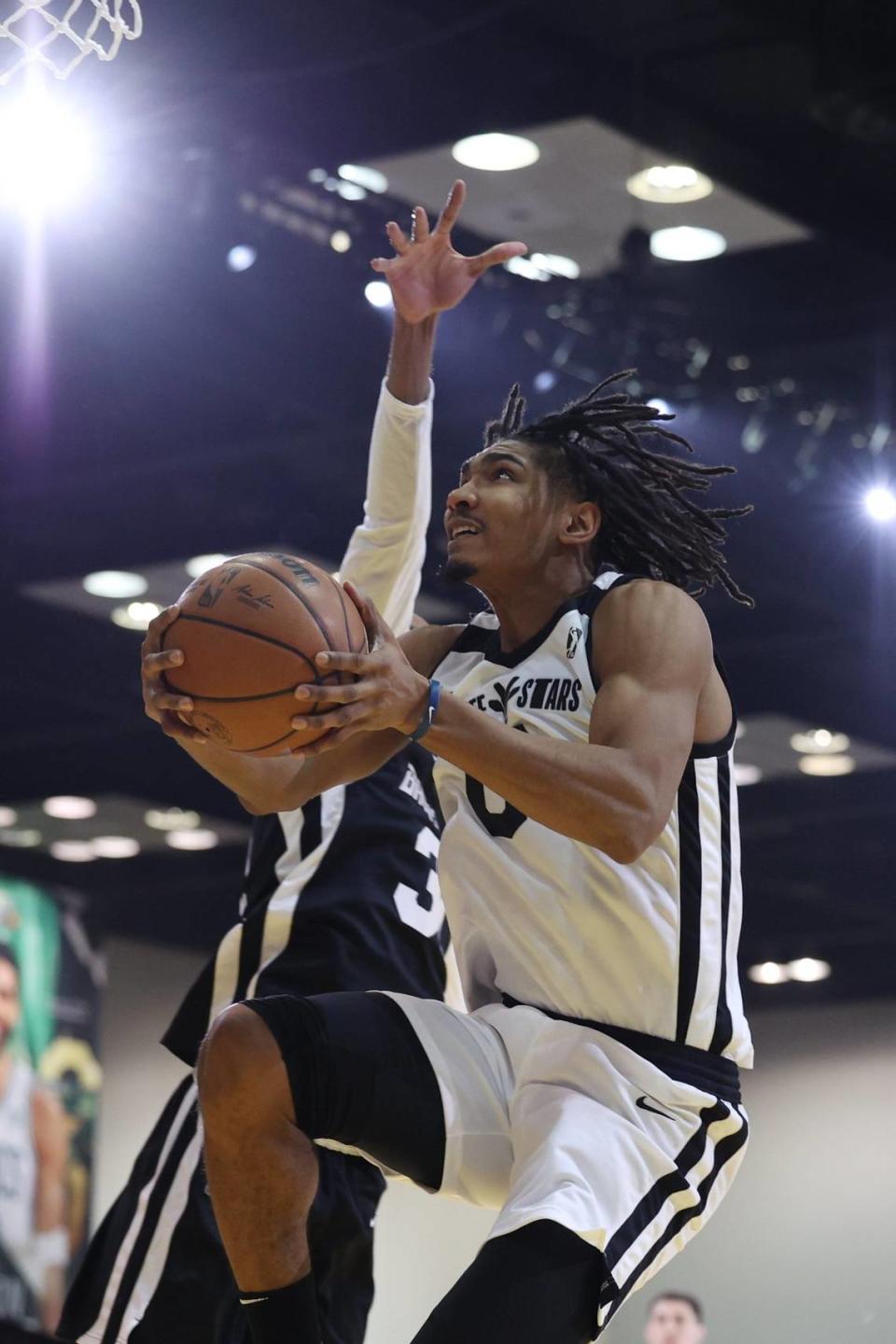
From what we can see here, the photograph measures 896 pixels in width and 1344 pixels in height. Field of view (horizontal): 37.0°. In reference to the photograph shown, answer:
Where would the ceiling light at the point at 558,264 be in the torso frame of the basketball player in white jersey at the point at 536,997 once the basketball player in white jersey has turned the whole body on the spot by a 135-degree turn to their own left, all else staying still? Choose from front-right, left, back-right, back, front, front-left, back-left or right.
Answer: left

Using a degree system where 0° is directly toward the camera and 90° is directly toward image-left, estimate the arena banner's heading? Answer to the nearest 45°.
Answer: approximately 0°

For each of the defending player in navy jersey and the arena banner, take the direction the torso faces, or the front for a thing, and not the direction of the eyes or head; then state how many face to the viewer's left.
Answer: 0

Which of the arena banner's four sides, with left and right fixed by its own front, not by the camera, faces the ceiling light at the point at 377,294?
front

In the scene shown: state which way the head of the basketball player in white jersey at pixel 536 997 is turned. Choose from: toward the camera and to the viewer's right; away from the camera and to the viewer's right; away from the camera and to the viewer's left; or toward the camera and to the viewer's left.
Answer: toward the camera and to the viewer's left

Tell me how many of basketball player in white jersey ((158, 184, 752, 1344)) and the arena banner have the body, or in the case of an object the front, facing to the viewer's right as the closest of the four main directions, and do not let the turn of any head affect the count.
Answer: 0

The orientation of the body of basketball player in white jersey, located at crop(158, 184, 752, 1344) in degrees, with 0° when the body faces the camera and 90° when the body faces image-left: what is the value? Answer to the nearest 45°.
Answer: approximately 45°

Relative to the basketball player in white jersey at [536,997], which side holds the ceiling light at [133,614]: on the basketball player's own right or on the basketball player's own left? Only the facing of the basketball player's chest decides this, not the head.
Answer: on the basketball player's own right
